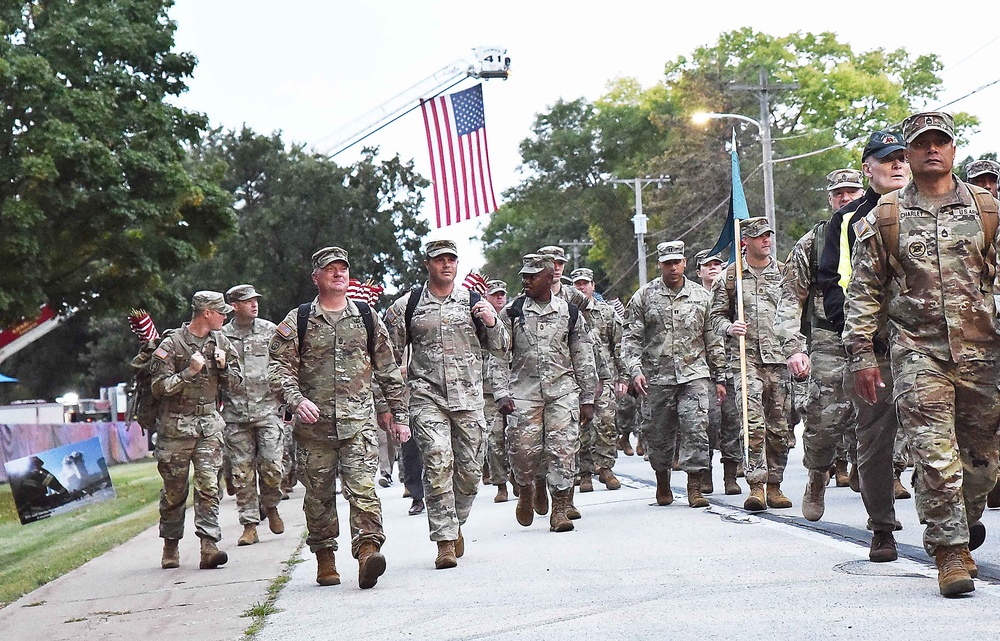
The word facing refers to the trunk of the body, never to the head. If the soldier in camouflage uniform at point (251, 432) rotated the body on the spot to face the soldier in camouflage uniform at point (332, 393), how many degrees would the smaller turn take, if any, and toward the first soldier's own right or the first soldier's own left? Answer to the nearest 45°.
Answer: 0° — they already face them

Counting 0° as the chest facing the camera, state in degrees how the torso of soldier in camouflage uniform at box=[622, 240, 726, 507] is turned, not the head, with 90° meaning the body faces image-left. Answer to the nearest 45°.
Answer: approximately 0°

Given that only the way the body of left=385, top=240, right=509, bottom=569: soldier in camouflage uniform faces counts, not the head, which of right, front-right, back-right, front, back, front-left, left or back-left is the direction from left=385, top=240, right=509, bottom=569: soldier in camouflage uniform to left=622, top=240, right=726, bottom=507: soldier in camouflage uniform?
back-left

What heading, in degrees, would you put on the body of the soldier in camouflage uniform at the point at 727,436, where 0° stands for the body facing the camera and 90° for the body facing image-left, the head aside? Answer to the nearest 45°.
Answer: approximately 0°

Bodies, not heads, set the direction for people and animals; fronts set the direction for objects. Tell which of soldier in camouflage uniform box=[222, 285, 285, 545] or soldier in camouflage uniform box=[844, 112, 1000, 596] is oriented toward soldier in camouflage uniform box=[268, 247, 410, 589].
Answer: soldier in camouflage uniform box=[222, 285, 285, 545]
